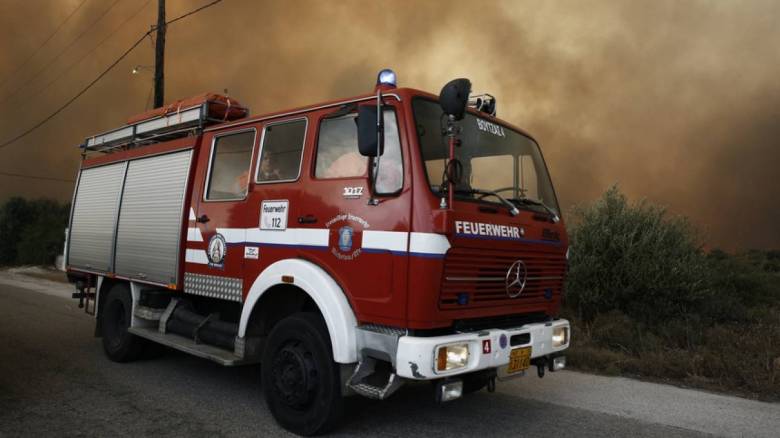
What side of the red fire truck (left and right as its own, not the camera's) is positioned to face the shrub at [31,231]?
back

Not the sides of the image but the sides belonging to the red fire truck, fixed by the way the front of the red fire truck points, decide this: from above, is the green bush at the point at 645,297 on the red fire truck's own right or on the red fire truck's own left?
on the red fire truck's own left

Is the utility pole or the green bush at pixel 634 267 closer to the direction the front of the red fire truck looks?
the green bush

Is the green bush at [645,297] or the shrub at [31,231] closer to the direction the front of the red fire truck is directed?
the green bush

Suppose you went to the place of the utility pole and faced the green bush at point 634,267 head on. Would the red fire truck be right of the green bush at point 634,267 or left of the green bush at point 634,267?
right

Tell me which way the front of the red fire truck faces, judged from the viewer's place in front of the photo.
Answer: facing the viewer and to the right of the viewer

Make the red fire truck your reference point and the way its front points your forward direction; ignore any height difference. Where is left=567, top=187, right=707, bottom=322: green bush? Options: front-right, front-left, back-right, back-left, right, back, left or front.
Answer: left

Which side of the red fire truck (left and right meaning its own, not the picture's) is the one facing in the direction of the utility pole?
back

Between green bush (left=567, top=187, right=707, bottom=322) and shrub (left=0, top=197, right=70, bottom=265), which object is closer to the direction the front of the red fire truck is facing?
the green bush
